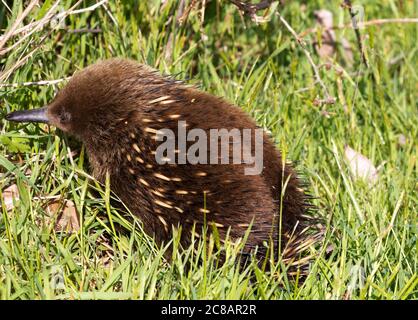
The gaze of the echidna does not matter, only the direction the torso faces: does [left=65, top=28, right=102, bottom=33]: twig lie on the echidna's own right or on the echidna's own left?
on the echidna's own right

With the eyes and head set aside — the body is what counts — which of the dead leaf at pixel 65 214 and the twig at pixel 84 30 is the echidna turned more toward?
the dead leaf

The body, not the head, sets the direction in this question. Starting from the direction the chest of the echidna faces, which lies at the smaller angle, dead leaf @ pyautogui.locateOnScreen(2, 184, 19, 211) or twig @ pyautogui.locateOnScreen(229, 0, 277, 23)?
the dead leaf

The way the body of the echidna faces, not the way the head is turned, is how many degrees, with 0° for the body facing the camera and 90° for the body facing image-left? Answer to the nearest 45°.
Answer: approximately 90°

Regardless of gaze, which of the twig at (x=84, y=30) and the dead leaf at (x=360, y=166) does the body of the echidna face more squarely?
the twig

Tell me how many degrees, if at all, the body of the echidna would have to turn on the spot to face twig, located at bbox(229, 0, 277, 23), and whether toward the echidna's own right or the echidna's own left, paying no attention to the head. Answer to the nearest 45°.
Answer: approximately 135° to the echidna's own right

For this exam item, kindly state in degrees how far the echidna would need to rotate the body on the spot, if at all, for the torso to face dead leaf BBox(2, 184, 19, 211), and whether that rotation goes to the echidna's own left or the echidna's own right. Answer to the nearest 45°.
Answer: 0° — it already faces it

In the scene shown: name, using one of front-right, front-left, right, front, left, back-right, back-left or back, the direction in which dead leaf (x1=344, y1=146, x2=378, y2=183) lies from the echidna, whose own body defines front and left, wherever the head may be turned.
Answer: back-right

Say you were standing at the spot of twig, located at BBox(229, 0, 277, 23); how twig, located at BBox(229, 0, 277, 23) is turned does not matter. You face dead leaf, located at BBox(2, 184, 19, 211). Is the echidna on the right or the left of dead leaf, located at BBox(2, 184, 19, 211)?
left
